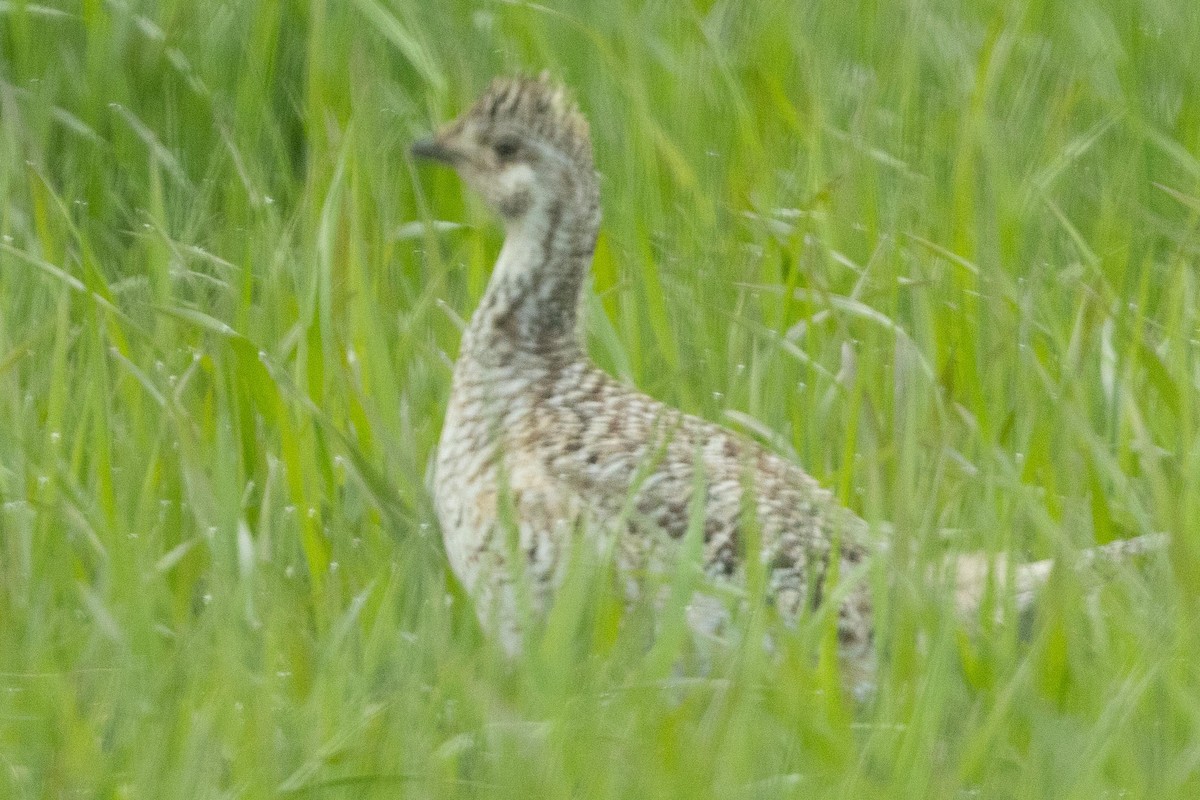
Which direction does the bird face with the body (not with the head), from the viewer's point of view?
to the viewer's left
